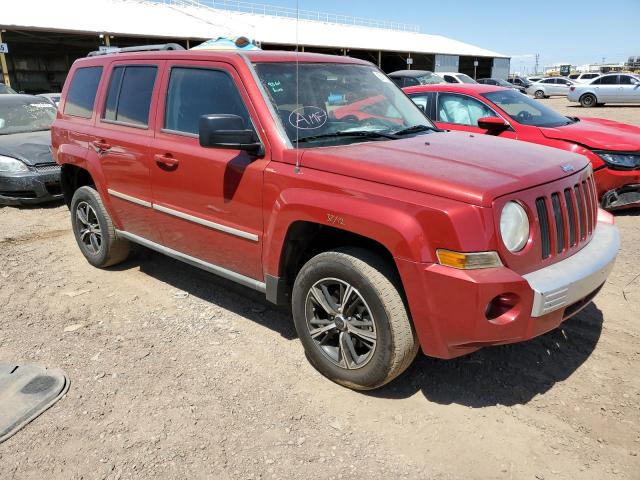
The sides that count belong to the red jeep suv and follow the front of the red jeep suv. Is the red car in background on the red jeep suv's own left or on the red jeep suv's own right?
on the red jeep suv's own left

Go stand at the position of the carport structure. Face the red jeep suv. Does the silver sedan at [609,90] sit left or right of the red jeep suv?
left

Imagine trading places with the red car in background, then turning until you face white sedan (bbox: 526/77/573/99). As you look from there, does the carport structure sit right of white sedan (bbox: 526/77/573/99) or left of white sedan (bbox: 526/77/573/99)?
left

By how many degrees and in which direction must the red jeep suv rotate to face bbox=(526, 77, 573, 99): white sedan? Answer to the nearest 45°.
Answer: approximately 135° to its left

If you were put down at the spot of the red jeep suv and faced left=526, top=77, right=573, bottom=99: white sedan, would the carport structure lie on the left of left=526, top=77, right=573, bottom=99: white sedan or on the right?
left

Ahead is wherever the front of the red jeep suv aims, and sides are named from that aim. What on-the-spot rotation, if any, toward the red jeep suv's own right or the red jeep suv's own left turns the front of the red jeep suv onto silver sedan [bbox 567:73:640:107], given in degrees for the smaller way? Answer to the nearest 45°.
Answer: approximately 90° to the red jeep suv's own left
